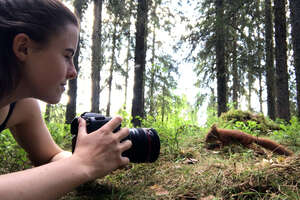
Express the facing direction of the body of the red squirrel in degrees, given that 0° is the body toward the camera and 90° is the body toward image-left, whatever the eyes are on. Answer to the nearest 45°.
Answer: approximately 90°

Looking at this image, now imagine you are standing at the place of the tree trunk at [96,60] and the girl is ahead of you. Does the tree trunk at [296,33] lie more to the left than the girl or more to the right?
left

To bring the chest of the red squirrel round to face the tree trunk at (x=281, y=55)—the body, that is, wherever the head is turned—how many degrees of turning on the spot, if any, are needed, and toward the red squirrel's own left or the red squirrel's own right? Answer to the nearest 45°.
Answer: approximately 90° to the red squirrel's own right

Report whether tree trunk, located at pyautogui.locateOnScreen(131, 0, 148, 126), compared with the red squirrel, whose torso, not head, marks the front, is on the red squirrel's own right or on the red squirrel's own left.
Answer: on the red squirrel's own right

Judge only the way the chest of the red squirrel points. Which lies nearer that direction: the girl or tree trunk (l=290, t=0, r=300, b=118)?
the girl

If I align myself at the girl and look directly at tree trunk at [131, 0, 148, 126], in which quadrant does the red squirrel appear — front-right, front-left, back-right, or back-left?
front-right

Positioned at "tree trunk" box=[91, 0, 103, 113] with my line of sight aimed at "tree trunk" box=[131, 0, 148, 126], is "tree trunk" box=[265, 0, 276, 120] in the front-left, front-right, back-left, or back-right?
front-left

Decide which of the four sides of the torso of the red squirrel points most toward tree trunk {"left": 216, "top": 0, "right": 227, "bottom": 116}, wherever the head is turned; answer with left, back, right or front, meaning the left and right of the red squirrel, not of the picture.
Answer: right

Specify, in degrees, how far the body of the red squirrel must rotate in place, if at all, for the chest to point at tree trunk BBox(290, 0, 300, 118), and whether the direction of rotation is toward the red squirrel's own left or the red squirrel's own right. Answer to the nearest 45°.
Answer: approximately 90° to the red squirrel's own right
